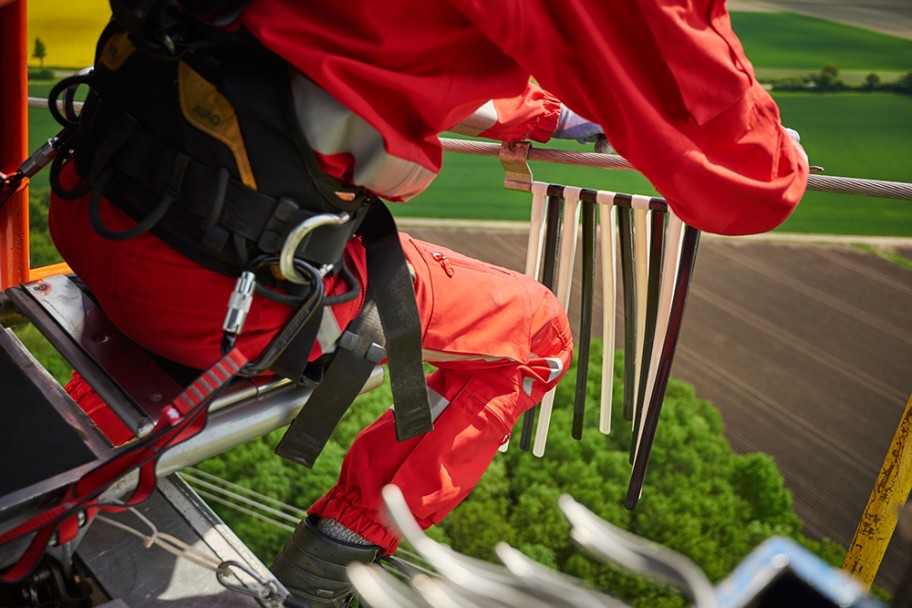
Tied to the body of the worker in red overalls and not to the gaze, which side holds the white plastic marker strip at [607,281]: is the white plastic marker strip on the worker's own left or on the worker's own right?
on the worker's own left

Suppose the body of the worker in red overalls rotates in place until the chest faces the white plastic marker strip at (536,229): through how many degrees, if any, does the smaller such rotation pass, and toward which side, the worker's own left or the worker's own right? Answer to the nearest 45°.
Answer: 0° — they already face it

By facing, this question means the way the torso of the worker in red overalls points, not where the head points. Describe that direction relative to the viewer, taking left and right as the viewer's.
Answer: facing to the right of the viewer

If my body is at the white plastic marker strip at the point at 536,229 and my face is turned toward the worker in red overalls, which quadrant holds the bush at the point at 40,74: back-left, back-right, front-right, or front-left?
back-right
